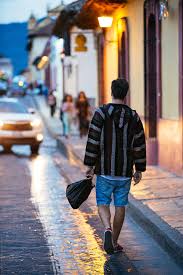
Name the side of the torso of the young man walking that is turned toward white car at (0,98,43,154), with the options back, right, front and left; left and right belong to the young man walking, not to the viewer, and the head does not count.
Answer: front

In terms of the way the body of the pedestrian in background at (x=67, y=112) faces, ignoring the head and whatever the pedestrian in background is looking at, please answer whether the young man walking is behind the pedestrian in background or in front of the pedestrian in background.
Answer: in front

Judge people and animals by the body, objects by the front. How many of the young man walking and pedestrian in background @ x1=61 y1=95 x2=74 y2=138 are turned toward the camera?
1

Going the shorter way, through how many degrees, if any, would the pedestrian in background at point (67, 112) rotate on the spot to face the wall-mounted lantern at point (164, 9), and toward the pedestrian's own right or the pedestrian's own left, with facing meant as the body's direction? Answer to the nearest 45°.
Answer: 0° — they already face it

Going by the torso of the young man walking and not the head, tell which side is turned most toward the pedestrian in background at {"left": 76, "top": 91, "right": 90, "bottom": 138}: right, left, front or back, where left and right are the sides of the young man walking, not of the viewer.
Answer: front

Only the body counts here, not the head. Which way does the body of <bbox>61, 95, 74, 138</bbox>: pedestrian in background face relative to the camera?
toward the camera

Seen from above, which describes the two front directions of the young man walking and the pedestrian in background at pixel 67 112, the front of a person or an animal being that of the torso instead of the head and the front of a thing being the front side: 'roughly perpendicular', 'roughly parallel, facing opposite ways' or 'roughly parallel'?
roughly parallel, facing opposite ways

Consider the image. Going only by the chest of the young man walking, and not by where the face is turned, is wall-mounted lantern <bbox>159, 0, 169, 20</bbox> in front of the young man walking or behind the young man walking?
in front

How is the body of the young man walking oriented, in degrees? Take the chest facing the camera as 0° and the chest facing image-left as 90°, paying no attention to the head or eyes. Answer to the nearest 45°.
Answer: approximately 180°

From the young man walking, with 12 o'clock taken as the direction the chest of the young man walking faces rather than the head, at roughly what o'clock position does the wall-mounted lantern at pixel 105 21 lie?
The wall-mounted lantern is roughly at 12 o'clock from the young man walking.

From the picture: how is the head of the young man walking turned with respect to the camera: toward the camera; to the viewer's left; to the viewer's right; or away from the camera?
away from the camera
